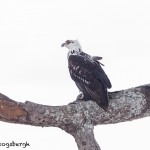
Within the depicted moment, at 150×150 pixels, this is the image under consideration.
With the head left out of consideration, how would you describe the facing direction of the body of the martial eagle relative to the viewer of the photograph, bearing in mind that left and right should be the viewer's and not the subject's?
facing away from the viewer and to the left of the viewer
